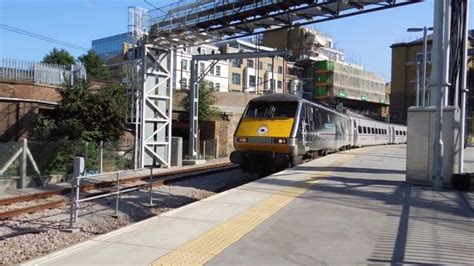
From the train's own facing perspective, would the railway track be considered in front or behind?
in front

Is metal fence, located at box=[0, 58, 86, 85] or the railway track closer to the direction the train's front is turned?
the railway track

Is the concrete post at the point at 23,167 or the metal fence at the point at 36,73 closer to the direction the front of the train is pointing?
the concrete post

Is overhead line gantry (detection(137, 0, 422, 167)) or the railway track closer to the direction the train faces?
the railway track

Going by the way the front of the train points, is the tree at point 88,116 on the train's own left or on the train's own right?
on the train's own right

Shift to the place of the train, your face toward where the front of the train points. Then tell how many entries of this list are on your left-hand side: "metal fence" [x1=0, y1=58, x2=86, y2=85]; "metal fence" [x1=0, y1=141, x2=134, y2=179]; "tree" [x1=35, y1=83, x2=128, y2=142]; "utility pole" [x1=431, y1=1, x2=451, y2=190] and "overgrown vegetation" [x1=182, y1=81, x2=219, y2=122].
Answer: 1

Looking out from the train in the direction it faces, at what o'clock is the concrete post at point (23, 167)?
The concrete post is roughly at 1 o'clock from the train.

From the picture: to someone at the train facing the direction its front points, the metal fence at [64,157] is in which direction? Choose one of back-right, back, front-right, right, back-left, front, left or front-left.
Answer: front-right

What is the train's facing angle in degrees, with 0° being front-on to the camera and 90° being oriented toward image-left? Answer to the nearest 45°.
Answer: approximately 45°

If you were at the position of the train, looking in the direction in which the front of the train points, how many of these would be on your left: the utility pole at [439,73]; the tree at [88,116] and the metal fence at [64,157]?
1
